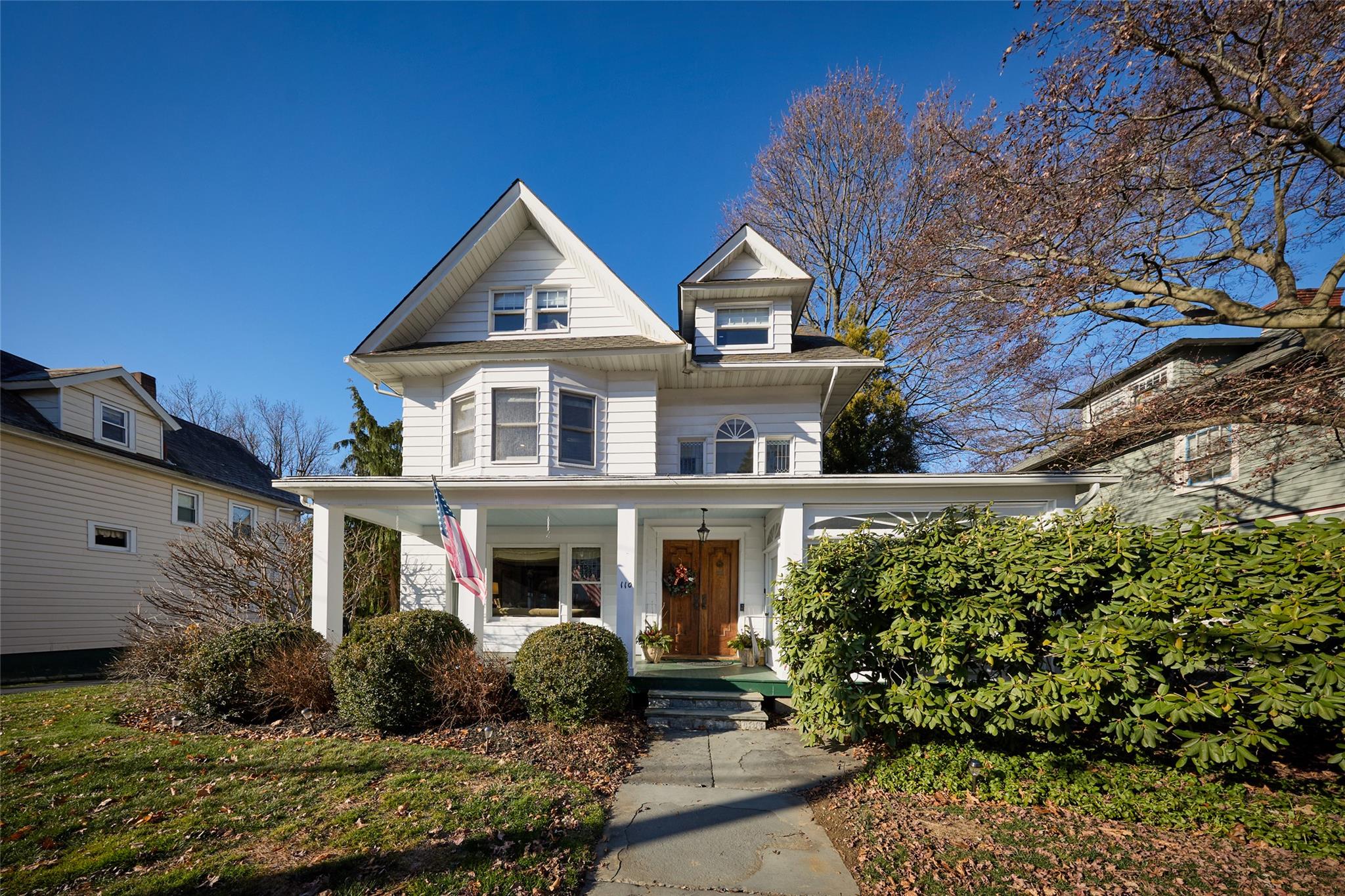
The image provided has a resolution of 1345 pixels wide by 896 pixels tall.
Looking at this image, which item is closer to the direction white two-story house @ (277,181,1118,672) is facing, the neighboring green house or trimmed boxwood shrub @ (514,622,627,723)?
the trimmed boxwood shrub

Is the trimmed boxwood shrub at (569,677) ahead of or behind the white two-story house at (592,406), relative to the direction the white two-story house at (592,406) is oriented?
ahead

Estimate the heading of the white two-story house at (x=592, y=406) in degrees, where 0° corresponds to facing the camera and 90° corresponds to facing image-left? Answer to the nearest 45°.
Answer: approximately 0°

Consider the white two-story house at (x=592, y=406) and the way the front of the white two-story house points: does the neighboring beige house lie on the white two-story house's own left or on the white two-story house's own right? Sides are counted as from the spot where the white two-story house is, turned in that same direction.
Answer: on the white two-story house's own right

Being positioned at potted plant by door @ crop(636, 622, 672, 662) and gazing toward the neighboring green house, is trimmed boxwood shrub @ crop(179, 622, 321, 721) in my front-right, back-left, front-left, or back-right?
back-right

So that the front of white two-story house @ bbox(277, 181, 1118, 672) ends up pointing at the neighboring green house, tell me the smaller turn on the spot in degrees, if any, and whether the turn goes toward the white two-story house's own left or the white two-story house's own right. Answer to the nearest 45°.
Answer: approximately 90° to the white two-story house's own left
